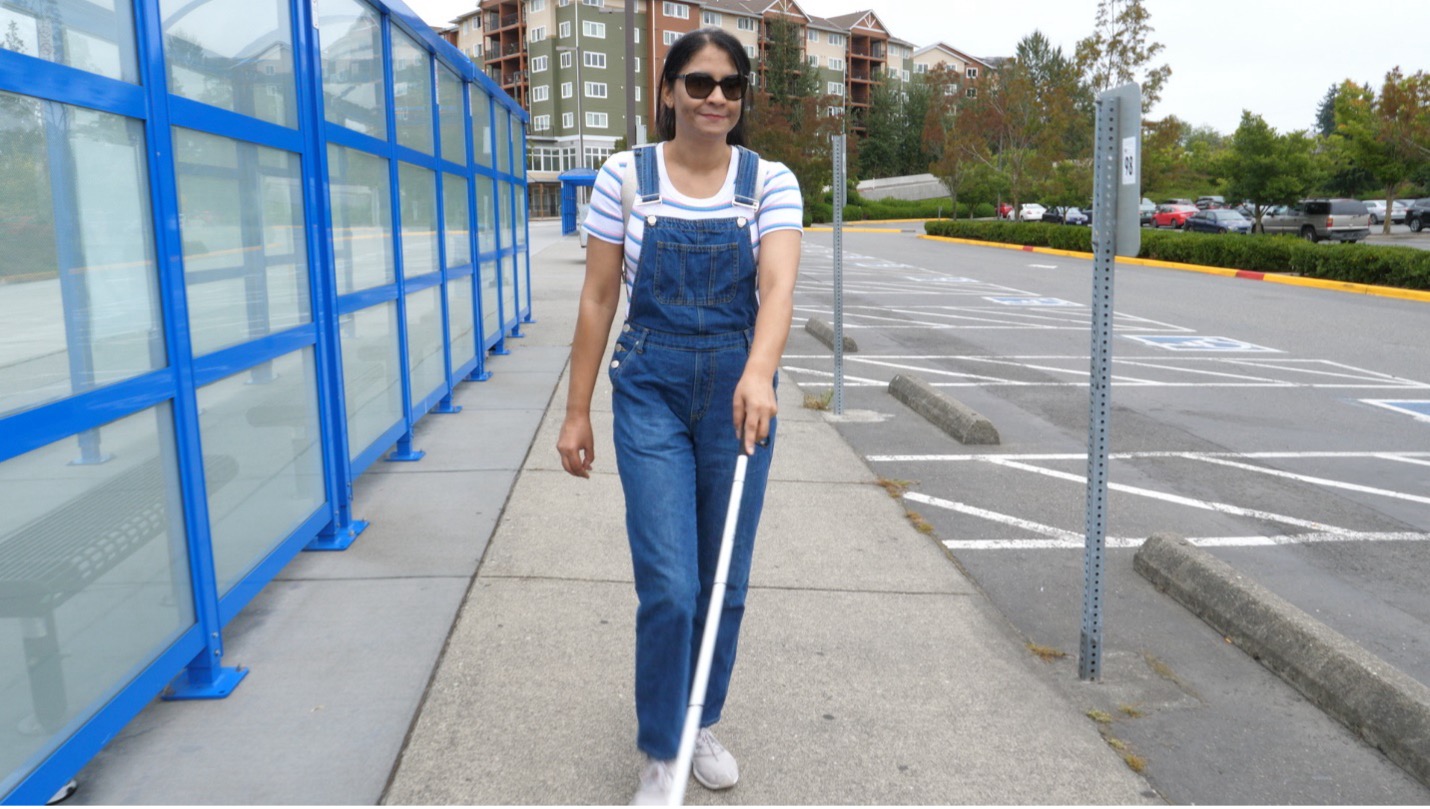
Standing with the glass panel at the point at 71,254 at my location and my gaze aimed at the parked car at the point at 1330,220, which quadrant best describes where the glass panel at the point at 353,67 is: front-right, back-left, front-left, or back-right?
front-left

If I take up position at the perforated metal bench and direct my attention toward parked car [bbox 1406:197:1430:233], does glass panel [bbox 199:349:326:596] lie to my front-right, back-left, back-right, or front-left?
front-left

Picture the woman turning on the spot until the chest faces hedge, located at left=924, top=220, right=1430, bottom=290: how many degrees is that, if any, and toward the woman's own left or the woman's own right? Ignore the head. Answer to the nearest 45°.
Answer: approximately 135° to the woman's own left

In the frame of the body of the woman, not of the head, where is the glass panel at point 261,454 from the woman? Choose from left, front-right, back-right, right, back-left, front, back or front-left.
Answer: back-right

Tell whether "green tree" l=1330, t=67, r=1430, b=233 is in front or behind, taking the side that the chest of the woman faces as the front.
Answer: behind

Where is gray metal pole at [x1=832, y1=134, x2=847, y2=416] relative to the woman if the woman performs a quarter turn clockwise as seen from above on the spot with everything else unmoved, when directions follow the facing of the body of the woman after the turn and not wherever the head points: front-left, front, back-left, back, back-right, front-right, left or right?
right

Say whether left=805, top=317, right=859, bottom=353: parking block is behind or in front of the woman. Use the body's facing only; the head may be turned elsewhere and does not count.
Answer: behind

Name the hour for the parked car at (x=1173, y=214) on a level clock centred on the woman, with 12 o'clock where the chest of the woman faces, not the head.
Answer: The parked car is roughly at 7 o'clock from the woman.

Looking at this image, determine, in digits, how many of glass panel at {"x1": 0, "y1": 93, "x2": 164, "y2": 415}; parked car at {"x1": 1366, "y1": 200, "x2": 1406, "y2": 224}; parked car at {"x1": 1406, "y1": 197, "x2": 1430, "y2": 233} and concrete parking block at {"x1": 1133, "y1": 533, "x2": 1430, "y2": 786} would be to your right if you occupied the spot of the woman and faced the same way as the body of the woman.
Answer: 1

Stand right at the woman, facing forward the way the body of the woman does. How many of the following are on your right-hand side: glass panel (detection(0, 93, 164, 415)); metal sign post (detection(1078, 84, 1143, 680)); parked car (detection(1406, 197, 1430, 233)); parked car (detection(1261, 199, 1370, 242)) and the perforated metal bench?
2

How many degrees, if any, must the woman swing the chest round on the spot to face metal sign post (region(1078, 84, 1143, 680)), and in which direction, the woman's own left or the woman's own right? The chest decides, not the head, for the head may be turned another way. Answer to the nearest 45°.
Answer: approximately 135° to the woman's own left

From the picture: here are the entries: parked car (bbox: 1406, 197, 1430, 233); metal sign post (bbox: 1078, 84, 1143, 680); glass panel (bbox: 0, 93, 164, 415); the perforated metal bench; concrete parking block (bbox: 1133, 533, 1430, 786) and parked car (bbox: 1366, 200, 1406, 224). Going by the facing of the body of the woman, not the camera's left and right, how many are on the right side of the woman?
2

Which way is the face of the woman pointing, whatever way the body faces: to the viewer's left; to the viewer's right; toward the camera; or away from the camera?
toward the camera
